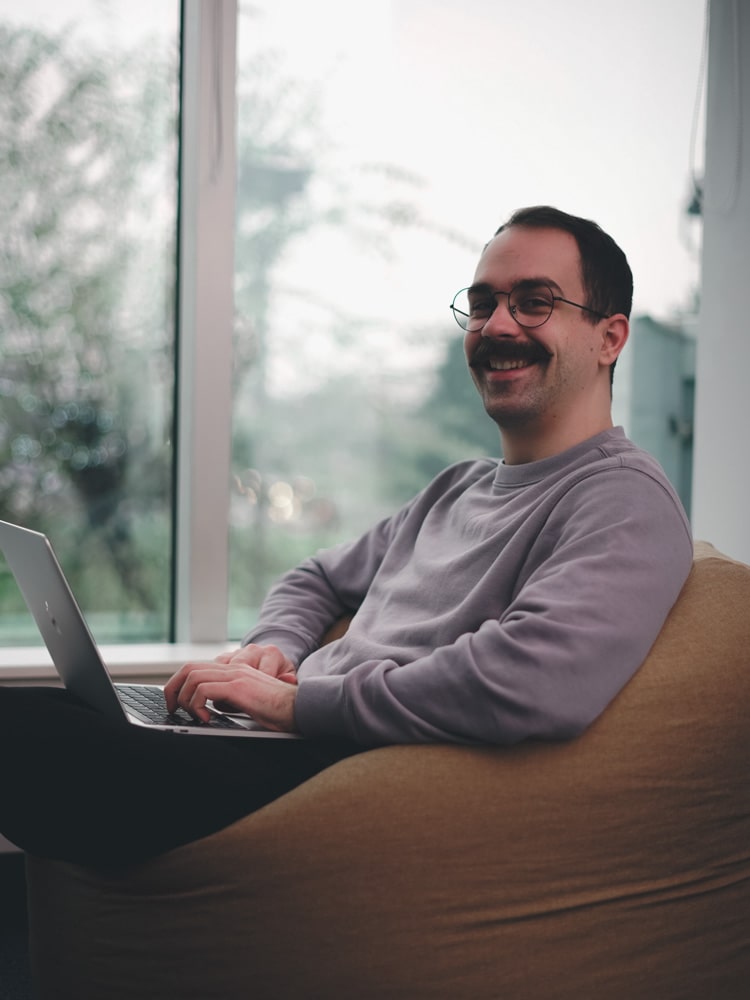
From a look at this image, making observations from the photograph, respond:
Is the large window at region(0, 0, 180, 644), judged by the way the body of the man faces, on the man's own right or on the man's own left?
on the man's own right

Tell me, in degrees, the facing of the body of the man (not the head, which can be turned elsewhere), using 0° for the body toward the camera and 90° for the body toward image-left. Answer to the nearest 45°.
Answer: approximately 45°
